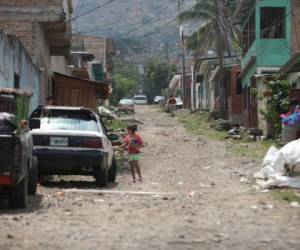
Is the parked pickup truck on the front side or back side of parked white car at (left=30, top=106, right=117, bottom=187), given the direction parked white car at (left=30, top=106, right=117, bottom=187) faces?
on the back side

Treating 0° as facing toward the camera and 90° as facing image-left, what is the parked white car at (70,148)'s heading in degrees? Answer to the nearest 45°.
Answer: approximately 180°

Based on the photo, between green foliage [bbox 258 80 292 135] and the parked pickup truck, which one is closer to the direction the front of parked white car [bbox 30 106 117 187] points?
the green foliage

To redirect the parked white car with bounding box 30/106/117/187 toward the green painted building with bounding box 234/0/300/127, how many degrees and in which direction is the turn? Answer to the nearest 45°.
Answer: approximately 45° to its right

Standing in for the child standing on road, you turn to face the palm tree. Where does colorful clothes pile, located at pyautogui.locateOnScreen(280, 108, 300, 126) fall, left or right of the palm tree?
right

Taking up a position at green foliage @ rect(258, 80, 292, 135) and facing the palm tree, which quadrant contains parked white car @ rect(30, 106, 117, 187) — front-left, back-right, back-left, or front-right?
back-left

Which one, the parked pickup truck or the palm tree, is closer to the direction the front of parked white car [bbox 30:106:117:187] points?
the palm tree

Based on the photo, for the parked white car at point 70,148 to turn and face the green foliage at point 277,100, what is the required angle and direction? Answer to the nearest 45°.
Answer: approximately 45° to its right
